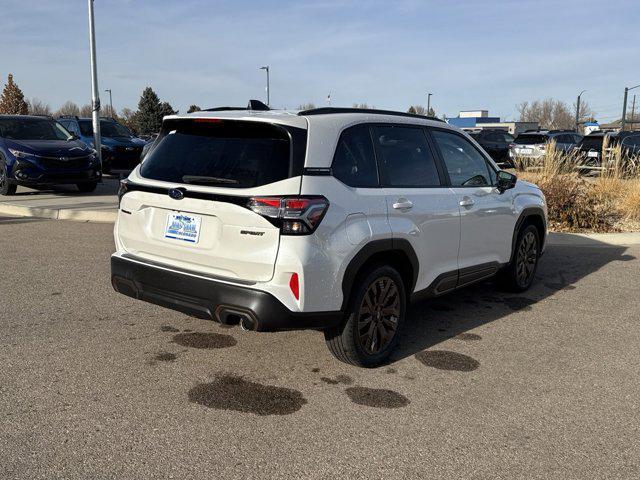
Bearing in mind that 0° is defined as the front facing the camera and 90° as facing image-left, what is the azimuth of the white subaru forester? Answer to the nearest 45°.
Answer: approximately 225°
